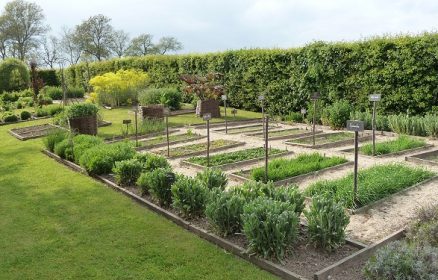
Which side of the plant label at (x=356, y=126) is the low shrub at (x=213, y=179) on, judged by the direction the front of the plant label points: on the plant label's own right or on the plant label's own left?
on the plant label's own right

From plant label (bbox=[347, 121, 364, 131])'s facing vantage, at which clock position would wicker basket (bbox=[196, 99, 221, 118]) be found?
The wicker basket is roughly at 5 o'clock from the plant label.

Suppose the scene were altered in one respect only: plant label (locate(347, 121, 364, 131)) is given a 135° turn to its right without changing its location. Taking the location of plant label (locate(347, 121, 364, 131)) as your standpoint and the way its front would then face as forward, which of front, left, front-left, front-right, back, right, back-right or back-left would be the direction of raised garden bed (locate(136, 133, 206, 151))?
front

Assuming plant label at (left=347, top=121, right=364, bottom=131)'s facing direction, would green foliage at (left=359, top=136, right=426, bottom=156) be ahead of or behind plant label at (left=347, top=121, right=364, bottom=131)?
behind

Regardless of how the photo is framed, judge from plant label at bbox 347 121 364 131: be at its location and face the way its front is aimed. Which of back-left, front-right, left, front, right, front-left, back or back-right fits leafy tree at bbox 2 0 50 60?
back-right

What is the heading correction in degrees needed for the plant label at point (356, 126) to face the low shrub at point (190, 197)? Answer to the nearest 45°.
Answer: approximately 45° to its right

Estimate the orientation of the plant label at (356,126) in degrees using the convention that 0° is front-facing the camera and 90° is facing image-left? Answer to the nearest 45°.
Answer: approximately 0°

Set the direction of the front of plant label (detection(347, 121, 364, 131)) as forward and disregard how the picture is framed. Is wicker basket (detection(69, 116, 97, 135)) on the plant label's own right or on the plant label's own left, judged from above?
on the plant label's own right

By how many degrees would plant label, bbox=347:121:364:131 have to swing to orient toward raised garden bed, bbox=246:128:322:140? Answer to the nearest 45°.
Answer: approximately 180°

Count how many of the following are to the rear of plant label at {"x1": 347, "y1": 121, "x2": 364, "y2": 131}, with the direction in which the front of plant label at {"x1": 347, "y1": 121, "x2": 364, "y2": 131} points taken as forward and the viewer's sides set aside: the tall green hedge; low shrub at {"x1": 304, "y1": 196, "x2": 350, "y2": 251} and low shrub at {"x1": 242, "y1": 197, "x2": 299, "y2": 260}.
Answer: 1

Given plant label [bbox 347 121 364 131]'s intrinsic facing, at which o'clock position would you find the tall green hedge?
The tall green hedge is roughly at 6 o'clock from the plant label.

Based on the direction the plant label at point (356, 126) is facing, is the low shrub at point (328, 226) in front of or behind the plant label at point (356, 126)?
in front

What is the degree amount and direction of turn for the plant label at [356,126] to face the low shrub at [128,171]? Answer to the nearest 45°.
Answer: approximately 90° to its right

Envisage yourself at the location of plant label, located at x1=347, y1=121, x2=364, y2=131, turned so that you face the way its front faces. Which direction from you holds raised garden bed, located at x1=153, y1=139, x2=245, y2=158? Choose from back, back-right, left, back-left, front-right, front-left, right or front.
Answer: back-right
